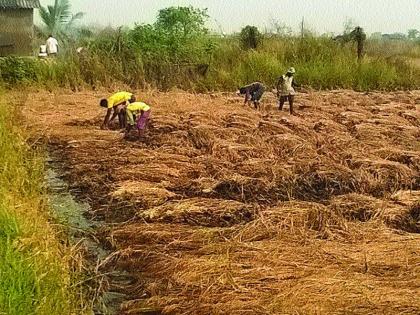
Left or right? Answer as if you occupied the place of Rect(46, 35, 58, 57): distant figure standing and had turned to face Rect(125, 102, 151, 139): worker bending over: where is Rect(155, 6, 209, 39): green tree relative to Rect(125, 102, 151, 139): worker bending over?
left

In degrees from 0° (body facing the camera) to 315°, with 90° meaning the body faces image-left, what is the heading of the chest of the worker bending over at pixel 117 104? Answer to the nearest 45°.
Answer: approximately 90°

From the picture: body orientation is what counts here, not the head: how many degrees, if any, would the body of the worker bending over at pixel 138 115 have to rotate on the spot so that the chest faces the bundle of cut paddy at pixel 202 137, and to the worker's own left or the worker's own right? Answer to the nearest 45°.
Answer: approximately 180°

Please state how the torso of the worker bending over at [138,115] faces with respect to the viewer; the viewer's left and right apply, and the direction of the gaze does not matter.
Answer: facing to the left of the viewer

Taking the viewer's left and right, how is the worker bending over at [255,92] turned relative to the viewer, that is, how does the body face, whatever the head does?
facing to the left of the viewer

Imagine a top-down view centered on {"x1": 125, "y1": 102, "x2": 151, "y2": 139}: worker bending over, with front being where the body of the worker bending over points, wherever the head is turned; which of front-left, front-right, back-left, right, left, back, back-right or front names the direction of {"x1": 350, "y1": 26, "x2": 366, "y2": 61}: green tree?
back-right

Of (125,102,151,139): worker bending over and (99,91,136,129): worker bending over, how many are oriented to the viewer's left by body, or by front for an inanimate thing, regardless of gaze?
2

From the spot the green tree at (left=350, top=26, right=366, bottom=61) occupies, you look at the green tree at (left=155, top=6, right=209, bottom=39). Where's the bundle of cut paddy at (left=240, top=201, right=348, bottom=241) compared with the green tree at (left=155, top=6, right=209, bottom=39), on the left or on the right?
left

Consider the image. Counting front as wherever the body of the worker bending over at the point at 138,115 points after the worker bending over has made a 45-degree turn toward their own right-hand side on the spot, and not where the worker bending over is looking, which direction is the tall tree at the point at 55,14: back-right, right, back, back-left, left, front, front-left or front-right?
front-right
